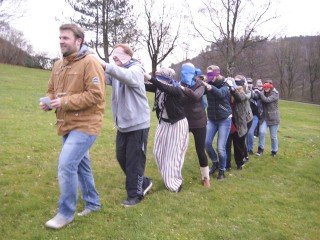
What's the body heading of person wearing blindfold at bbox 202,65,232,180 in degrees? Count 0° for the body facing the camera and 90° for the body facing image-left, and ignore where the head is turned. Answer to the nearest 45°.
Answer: approximately 45°

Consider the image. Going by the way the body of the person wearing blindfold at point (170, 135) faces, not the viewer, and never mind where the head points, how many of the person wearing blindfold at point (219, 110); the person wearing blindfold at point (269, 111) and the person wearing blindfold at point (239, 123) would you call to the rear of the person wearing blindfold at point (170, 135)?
3

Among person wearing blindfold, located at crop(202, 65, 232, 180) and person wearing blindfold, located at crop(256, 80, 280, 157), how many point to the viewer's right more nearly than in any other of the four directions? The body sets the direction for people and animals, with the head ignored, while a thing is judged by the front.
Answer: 0

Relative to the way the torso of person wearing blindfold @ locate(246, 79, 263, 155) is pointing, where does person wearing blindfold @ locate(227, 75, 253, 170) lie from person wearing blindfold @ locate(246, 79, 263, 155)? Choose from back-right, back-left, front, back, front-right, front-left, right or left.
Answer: front-left

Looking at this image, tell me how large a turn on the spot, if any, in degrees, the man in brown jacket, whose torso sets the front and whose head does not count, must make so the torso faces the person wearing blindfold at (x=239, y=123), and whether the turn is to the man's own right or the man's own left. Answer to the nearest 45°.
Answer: approximately 180°

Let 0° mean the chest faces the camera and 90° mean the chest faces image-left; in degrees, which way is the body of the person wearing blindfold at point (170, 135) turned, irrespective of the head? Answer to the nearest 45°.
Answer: approximately 45°

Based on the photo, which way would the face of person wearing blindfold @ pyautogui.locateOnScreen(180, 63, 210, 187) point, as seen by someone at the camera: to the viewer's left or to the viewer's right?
to the viewer's left

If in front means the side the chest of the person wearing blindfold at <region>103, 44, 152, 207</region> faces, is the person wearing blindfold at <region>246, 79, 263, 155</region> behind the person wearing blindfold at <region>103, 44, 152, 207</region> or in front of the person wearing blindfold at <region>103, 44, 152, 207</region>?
behind

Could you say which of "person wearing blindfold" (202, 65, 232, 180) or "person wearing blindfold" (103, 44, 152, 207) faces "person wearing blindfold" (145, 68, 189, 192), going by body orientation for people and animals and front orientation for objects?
"person wearing blindfold" (202, 65, 232, 180)

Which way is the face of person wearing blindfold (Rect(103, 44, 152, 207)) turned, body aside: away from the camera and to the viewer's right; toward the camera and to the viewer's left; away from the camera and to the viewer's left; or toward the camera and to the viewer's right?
toward the camera and to the viewer's left

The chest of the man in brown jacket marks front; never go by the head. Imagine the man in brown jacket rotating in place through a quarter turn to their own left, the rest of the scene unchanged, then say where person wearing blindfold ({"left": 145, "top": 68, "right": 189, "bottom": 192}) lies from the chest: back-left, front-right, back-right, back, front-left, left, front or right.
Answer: left
